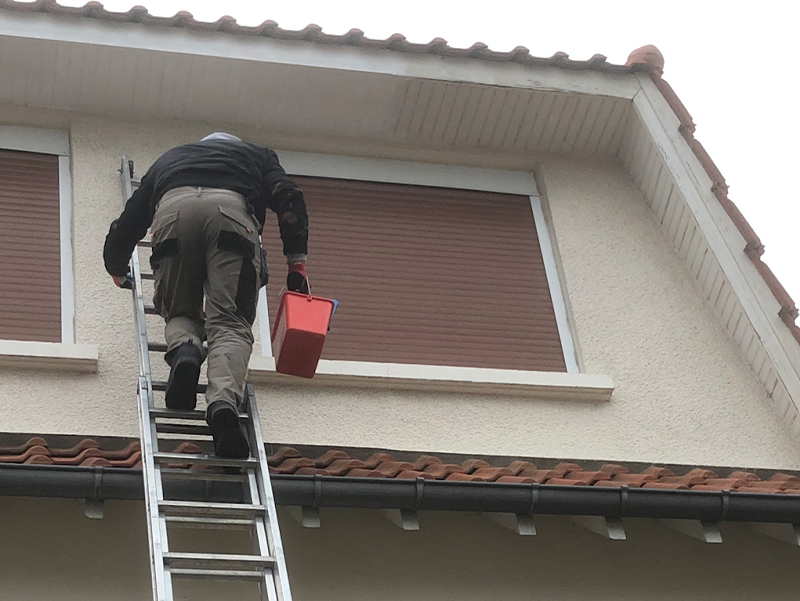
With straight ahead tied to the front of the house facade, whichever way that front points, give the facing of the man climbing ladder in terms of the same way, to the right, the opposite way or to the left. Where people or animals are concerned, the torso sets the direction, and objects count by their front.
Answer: the opposite way

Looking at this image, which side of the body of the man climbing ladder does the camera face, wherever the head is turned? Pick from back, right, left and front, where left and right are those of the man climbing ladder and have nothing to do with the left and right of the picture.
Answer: back

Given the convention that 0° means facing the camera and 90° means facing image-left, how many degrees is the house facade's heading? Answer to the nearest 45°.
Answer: approximately 0°
